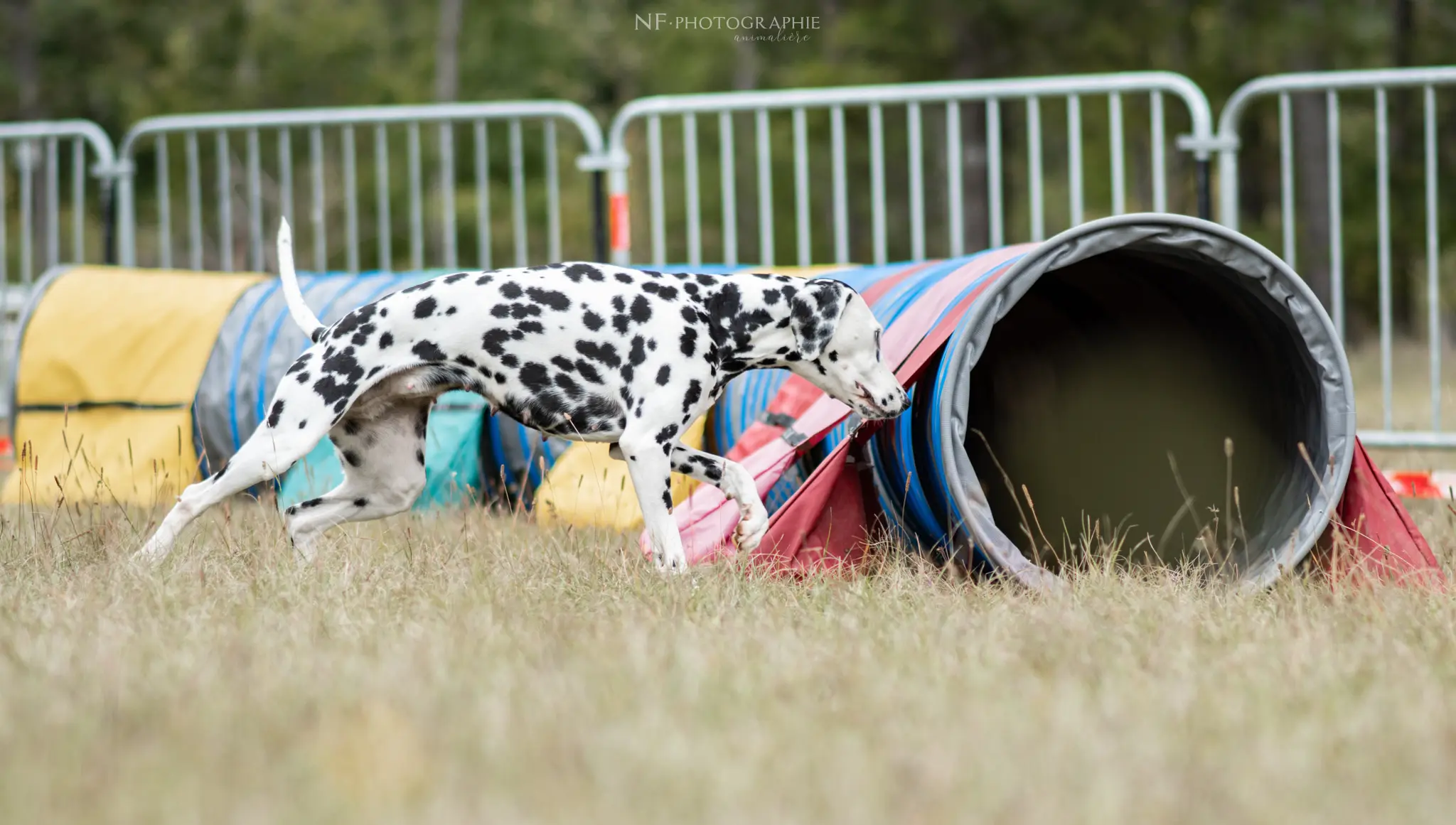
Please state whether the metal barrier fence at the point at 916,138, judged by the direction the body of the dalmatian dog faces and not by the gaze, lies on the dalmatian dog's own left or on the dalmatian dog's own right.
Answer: on the dalmatian dog's own left

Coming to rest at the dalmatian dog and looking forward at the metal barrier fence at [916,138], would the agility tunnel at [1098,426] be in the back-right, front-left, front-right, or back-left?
front-right

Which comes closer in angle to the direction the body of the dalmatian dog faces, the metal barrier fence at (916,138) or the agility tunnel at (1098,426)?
the agility tunnel

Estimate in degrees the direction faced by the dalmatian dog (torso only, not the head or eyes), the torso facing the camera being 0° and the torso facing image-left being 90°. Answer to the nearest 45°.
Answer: approximately 270°

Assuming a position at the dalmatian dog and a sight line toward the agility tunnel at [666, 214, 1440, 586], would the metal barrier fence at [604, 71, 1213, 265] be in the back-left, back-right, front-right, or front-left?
front-left

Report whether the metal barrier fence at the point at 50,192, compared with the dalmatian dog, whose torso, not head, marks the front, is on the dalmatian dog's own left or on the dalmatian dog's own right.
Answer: on the dalmatian dog's own left

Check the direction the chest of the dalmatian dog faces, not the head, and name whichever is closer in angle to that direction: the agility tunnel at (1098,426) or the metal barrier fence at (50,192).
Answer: the agility tunnel
